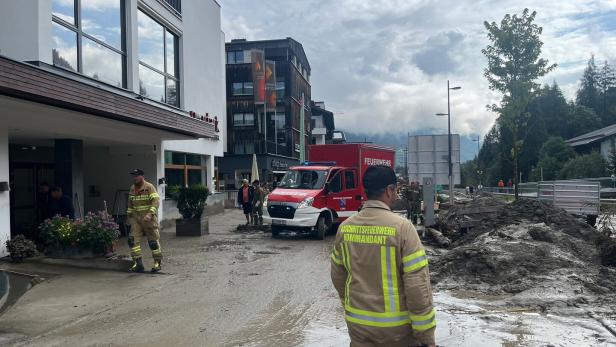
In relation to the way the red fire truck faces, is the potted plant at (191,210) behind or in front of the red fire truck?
in front

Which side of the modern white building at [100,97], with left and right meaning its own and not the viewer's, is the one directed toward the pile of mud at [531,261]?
front

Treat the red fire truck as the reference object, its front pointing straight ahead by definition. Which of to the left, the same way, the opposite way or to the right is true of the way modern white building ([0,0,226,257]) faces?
to the left

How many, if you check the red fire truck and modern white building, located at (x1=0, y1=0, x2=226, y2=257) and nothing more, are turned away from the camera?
0

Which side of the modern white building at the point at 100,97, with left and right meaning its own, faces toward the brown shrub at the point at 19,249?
right

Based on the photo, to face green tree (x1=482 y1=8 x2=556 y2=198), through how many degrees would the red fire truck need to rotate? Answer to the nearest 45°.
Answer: approximately 180°

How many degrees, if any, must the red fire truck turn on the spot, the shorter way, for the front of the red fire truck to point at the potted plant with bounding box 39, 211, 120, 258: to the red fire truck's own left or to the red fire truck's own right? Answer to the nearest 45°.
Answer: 0° — it already faces it

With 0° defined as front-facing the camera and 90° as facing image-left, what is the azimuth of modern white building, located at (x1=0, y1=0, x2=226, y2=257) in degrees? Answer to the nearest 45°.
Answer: approximately 315°

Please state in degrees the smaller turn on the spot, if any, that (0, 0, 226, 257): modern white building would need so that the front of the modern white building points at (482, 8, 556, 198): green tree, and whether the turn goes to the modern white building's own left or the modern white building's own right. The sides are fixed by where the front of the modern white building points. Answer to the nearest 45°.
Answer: approximately 45° to the modern white building's own left

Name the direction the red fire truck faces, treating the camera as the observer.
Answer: facing the viewer and to the left of the viewer
